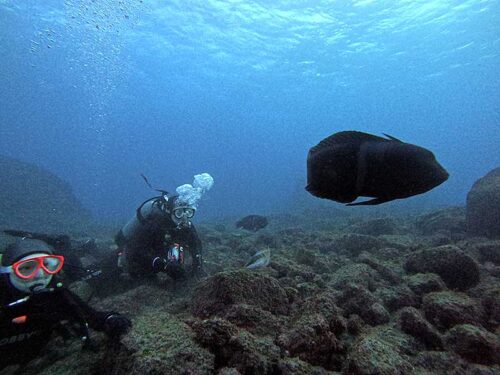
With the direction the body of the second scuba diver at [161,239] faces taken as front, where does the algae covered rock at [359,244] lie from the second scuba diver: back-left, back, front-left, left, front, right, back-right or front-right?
front-left

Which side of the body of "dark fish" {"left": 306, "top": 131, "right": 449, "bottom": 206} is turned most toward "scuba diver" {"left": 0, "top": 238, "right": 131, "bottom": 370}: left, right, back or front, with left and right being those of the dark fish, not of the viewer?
back

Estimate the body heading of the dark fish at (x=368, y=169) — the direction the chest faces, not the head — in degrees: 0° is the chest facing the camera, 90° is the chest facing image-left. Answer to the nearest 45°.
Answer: approximately 270°

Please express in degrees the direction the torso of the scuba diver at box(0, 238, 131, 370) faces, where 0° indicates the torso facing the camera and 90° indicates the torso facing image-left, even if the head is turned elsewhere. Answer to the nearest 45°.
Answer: approximately 315°

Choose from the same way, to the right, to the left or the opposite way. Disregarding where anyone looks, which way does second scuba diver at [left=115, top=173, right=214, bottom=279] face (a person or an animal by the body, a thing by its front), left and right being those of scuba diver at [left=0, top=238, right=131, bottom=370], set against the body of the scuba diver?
the same way

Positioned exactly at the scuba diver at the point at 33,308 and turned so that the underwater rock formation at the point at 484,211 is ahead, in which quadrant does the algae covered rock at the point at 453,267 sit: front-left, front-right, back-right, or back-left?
front-right
